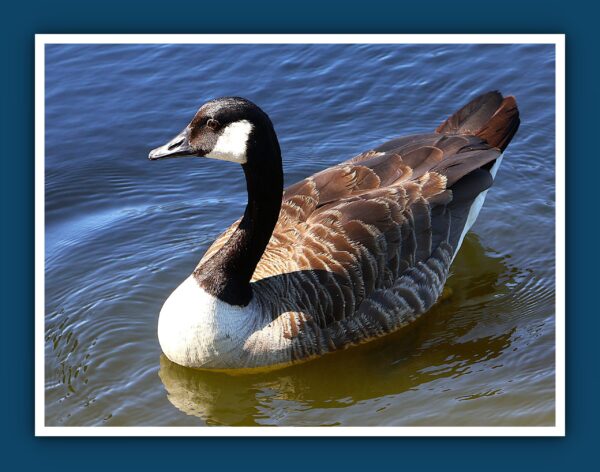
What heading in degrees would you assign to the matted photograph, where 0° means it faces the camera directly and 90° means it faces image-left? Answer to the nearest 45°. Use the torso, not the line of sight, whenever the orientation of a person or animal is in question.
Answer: approximately 0°
